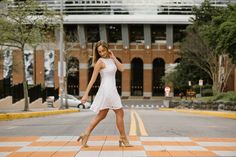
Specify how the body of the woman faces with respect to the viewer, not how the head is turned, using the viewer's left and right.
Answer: facing the viewer and to the right of the viewer

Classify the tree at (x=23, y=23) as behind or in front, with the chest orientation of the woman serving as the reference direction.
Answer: behind
